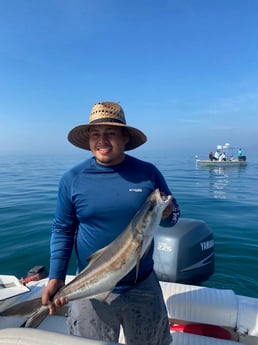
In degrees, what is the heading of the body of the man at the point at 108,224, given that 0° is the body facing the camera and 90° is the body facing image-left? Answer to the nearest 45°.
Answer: approximately 0°

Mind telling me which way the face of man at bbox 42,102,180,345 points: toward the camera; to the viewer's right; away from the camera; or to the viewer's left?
toward the camera

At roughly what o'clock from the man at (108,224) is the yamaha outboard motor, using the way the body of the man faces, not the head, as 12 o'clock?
The yamaha outboard motor is roughly at 7 o'clock from the man.
